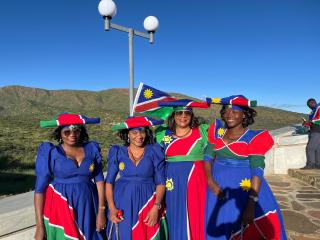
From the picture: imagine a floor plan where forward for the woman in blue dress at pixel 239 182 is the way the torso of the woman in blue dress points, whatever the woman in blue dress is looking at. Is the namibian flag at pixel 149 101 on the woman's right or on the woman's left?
on the woman's right

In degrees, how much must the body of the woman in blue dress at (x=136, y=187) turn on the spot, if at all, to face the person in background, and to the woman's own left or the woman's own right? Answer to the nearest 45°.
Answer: approximately 135° to the woman's own left

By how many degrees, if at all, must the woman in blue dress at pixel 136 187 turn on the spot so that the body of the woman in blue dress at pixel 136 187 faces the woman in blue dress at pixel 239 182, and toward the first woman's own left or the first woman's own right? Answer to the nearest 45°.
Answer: approximately 90° to the first woman's own left

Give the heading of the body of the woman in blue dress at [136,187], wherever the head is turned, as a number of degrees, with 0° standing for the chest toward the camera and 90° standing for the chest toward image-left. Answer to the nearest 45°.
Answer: approximately 0°

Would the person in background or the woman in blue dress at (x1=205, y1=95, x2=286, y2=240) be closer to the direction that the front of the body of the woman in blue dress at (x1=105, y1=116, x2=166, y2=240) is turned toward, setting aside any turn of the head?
the woman in blue dress

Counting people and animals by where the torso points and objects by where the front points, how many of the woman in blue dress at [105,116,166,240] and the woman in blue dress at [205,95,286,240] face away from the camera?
0

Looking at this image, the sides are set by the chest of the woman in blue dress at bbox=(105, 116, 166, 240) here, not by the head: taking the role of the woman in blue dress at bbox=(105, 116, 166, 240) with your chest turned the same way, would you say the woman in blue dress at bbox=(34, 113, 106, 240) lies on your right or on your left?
on your right

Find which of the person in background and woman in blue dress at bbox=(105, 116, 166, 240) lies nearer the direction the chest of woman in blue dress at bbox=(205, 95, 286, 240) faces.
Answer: the woman in blue dress
